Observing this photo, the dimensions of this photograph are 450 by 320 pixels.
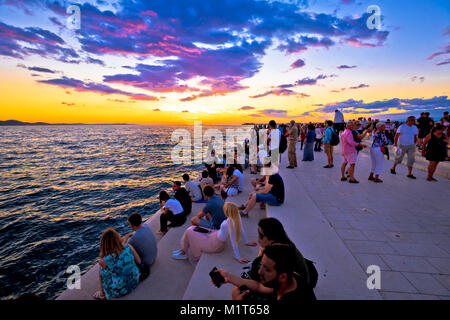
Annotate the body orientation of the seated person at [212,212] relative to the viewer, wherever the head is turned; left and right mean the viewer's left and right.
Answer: facing away from the viewer and to the left of the viewer

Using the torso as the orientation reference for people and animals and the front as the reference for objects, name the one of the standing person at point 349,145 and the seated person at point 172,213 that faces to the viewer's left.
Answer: the seated person

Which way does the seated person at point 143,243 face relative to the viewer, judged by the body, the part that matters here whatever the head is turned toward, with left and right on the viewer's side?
facing away from the viewer and to the left of the viewer

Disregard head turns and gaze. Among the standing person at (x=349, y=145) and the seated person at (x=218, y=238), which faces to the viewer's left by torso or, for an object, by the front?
the seated person

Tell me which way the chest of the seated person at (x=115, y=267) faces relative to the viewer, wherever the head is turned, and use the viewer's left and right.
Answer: facing away from the viewer and to the left of the viewer

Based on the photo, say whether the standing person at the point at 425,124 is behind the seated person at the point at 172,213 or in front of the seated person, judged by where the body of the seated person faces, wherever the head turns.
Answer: behind

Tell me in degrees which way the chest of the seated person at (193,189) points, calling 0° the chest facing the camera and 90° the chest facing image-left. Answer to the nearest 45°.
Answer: approximately 135°

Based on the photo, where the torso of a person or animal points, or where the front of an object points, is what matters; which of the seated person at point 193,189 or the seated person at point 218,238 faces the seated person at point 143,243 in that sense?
the seated person at point 218,238

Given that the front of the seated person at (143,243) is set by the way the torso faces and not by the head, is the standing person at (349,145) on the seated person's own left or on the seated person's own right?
on the seated person's own right

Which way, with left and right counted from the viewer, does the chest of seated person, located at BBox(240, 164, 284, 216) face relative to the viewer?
facing to the left of the viewer

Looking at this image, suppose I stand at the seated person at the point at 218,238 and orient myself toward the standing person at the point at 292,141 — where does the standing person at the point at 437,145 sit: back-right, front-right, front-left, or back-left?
front-right

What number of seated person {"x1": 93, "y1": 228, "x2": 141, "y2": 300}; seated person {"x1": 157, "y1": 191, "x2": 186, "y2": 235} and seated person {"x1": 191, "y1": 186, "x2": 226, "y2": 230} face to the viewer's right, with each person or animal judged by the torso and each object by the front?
0

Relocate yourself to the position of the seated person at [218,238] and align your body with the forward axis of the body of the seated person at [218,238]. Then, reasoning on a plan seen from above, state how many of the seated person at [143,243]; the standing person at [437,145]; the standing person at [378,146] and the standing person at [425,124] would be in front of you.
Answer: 1

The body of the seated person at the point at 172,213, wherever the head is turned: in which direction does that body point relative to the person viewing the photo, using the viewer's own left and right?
facing to the left of the viewer
